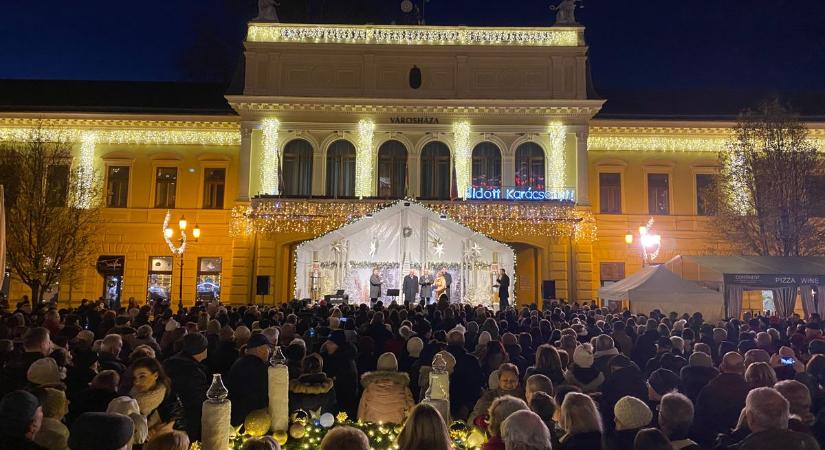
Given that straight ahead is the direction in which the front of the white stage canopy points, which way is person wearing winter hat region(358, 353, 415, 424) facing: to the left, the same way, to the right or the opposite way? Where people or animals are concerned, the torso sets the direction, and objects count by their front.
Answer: the opposite way

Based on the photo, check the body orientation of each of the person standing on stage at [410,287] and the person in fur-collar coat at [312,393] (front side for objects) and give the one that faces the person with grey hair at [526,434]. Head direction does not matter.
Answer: the person standing on stage

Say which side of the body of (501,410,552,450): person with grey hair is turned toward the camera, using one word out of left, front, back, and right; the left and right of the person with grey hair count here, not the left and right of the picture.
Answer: back

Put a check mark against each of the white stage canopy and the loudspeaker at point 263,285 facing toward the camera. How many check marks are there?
2

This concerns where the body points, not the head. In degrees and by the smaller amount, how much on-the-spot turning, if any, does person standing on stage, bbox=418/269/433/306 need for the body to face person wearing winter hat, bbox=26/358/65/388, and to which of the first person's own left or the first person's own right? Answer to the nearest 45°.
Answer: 0° — they already face them

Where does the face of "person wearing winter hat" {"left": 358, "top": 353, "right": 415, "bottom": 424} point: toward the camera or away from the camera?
away from the camera

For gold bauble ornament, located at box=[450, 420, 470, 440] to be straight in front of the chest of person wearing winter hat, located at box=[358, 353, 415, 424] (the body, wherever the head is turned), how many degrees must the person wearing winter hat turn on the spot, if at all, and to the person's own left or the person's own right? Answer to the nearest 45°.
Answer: approximately 90° to the person's own right

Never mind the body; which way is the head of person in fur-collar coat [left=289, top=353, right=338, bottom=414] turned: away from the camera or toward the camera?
away from the camera

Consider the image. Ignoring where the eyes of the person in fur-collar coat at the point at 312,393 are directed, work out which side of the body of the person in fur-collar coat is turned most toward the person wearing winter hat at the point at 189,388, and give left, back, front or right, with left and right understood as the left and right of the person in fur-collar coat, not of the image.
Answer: left

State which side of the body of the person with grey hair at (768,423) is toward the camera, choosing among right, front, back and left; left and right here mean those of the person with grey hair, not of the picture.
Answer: back

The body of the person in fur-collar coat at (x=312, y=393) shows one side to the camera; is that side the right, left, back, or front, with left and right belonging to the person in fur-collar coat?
back

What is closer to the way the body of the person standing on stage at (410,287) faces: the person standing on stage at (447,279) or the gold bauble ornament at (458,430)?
the gold bauble ornament

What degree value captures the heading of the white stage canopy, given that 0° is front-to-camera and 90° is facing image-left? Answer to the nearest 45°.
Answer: approximately 0°

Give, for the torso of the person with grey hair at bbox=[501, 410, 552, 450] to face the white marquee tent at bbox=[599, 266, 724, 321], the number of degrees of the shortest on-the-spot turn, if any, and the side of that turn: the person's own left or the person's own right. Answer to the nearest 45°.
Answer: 0° — they already face it
